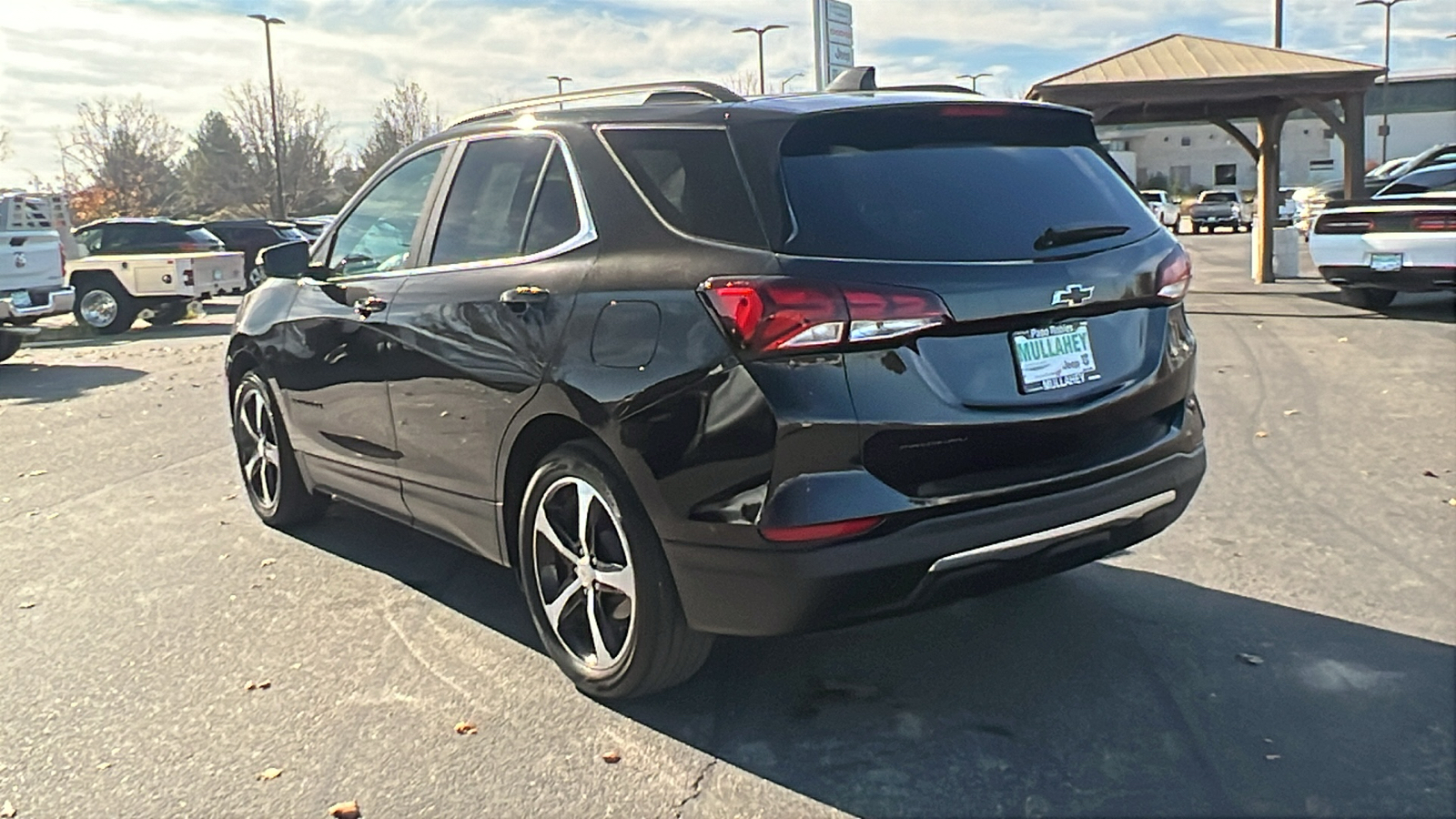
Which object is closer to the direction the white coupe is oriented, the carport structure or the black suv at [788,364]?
the carport structure

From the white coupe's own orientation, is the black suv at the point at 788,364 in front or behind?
behind

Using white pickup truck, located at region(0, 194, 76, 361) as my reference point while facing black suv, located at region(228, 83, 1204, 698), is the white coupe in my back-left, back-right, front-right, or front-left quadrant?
front-left

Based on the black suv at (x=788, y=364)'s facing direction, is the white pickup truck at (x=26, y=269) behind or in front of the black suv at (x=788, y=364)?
in front

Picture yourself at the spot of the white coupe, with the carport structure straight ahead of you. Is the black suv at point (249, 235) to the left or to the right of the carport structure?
left

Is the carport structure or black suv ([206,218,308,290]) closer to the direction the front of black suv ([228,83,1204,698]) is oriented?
the black suv

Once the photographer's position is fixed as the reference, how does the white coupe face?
facing away from the viewer and to the right of the viewer

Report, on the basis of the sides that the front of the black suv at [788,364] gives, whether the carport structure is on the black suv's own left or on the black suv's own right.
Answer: on the black suv's own right

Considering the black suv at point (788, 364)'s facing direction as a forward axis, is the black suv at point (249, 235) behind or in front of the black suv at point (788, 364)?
in front

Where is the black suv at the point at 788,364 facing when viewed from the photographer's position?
facing away from the viewer and to the left of the viewer

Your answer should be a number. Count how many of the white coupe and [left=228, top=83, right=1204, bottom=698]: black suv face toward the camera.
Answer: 0
